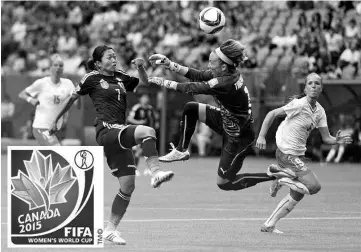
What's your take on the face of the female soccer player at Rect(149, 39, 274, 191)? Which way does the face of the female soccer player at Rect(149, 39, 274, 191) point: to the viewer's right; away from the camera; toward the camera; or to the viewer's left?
to the viewer's left

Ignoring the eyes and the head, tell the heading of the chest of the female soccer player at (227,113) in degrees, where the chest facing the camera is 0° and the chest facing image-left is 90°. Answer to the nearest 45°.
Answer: approximately 90°

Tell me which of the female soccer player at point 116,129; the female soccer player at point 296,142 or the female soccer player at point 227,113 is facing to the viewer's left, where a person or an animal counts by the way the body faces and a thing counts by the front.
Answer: the female soccer player at point 227,113

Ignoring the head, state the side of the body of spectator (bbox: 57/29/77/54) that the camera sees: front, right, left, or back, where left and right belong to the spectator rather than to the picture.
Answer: front

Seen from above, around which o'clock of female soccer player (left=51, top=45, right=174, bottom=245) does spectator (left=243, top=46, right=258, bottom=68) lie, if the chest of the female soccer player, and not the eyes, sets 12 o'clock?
The spectator is roughly at 8 o'clock from the female soccer player.

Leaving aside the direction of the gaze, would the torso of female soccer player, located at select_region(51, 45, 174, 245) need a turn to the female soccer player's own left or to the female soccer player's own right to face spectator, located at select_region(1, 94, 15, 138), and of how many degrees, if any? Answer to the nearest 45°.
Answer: approximately 135° to the female soccer player's own left

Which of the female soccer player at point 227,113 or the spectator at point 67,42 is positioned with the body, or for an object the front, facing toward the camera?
the spectator

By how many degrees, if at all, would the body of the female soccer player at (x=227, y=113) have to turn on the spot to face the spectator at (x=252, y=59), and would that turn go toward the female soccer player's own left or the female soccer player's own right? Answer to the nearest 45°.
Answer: approximately 90° to the female soccer player's own right

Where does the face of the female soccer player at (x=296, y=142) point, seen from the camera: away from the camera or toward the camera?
toward the camera
